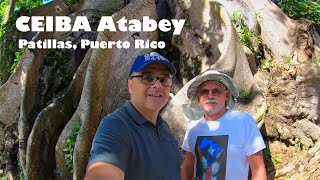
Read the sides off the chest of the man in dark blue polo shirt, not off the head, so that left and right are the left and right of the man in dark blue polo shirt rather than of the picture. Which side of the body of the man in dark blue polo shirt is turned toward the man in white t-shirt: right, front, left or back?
left

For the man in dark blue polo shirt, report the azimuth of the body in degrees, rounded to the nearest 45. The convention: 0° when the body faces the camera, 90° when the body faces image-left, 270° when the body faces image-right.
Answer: approximately 315°

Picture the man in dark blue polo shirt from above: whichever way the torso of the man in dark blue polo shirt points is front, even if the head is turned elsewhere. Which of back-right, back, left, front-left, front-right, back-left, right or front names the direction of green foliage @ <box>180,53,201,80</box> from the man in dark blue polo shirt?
back-left

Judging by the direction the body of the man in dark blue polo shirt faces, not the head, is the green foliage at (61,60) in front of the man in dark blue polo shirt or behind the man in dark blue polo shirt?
behind

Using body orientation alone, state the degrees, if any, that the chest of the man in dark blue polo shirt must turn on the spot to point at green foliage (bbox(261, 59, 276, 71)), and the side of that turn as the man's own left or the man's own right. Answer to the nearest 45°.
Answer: approximately 90° to the man's own left

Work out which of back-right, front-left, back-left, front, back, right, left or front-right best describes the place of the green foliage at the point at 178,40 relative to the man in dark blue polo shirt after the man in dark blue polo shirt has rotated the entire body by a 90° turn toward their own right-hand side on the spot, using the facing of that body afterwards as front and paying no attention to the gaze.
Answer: back-right
